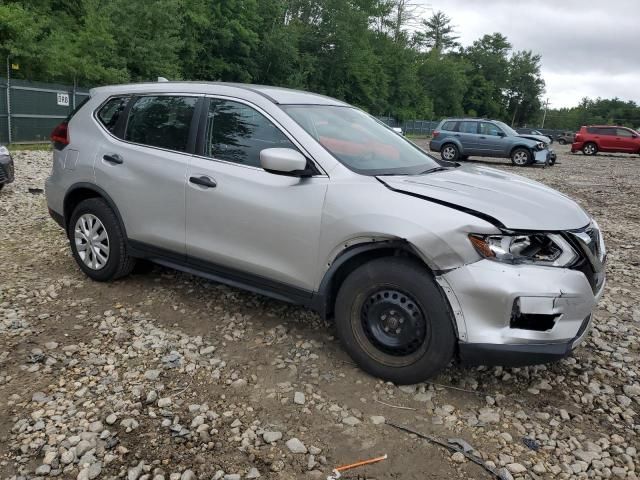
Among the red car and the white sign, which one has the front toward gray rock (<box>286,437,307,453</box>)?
the white sign

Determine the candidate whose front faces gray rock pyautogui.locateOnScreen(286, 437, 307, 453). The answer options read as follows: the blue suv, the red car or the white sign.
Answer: the white sign

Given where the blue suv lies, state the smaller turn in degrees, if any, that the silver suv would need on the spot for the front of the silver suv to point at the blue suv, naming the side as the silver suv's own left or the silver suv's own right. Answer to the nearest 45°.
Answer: approximately 135° to the silver suv's own left

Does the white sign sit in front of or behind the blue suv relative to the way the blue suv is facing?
behind

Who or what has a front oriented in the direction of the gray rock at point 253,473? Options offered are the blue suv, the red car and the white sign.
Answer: the white sign

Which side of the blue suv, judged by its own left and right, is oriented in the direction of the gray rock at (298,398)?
right

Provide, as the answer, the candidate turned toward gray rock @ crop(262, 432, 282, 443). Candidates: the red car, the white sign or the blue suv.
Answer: the white sign

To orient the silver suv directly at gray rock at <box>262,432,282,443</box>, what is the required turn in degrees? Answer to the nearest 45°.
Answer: approximately 45° to its right

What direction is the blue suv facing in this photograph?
to the viewer's right
